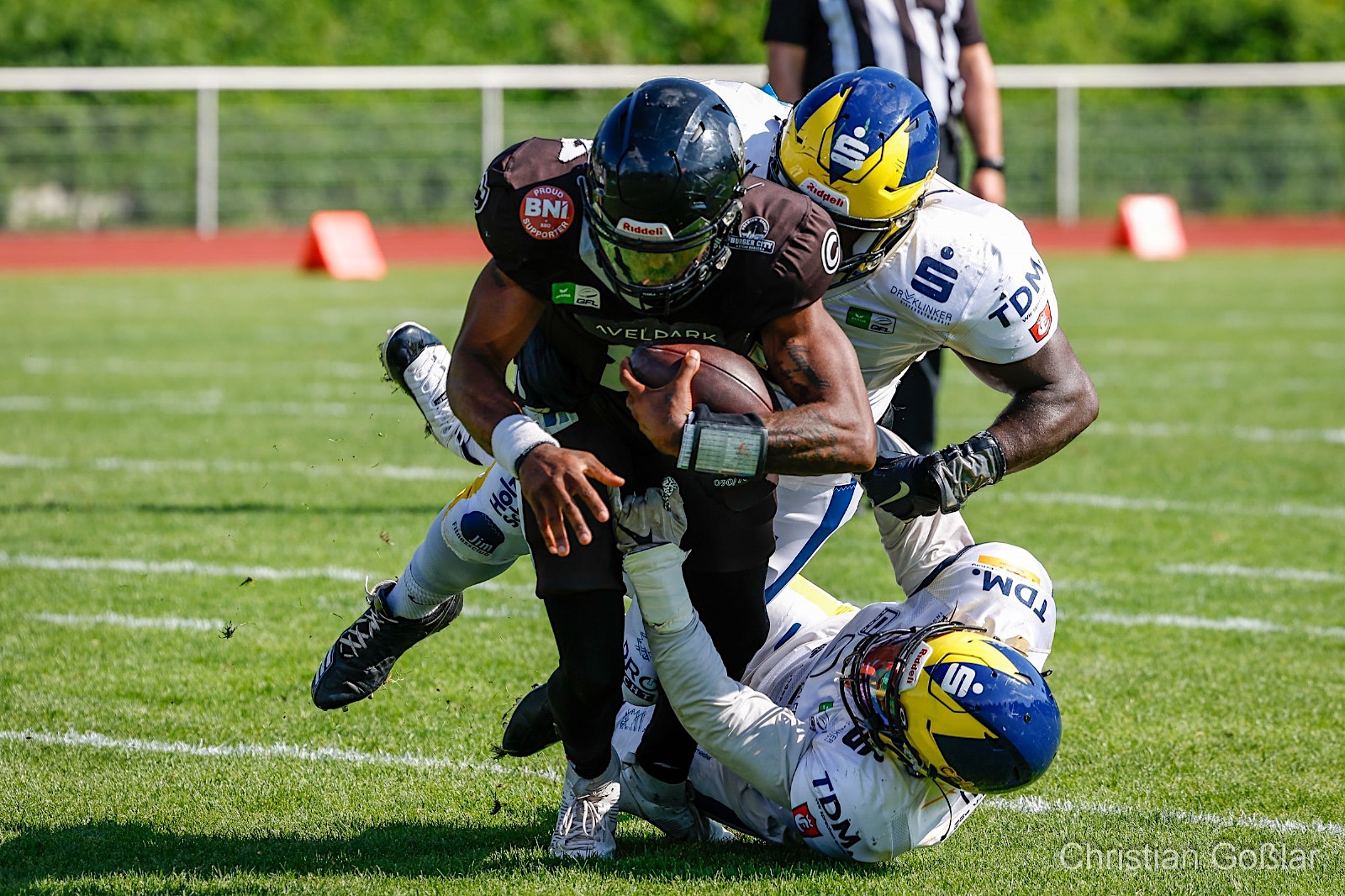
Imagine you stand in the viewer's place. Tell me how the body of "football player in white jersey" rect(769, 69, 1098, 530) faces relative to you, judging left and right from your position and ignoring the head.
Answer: facing the viewer and to the left of the viewer

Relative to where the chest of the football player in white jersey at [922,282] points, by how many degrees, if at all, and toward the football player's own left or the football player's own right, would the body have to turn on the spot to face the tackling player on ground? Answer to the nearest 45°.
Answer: approximately 45° to the football player's own left

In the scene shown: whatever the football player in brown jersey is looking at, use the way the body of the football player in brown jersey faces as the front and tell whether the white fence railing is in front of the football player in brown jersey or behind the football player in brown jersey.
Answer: behind

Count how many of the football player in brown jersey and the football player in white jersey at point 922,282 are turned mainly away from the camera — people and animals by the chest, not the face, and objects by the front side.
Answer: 0

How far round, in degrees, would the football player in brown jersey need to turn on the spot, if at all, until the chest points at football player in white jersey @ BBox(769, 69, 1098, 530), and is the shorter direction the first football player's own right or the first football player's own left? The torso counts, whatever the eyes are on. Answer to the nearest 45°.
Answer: approximately 135° to the first football player's own left

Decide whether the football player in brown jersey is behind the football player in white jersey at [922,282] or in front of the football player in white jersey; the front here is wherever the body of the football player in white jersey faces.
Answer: in front

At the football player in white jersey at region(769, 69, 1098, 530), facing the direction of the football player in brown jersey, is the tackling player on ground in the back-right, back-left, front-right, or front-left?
front-left

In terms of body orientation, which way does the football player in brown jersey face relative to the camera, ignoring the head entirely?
toward the camera
